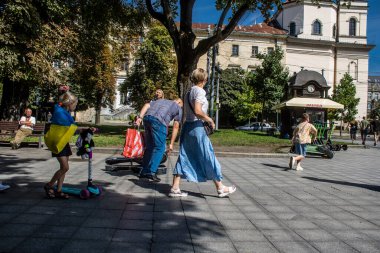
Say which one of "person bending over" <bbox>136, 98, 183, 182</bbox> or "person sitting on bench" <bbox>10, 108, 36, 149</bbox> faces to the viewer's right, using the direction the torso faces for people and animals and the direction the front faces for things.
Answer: "person bending over" <bbox>136, 98, 183, 182</bbox>

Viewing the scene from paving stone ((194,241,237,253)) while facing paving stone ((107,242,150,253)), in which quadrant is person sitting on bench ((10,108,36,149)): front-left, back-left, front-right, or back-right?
front-right

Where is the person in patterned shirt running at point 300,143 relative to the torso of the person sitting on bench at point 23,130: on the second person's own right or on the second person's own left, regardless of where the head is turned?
on the second person's own left

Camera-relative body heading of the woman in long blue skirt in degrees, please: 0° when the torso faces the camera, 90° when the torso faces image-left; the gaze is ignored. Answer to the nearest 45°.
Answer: approximately 270°

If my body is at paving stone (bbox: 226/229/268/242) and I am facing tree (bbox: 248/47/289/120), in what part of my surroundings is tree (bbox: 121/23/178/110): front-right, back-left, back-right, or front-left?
front-left

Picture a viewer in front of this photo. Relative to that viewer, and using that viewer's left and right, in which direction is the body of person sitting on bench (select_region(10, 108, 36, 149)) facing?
facing the viewer and to the left of the viewer

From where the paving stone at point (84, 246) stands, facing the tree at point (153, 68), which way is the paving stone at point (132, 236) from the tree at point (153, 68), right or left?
right

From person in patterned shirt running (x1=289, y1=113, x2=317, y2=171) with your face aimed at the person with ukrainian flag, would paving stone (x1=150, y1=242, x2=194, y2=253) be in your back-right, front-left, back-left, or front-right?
front-left

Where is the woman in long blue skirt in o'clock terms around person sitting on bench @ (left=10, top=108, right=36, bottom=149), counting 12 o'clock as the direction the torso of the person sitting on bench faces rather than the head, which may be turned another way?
The woman in long blue skirt is roughly at 10 o'clock from the person sitting on bench.

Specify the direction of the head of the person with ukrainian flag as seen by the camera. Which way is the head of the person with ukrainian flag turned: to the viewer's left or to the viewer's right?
to the viewer's right

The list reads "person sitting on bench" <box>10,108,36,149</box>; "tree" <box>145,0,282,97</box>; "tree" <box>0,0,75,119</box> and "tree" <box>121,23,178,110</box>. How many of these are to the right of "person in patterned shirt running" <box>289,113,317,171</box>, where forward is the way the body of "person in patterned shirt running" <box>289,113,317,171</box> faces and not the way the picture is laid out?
0

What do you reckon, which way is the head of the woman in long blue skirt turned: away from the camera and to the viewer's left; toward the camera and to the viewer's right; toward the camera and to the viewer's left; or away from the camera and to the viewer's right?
away from the camera and to the viewer's right

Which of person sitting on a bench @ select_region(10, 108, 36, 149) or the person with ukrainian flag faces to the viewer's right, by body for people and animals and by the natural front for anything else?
the person with ukrainian flag

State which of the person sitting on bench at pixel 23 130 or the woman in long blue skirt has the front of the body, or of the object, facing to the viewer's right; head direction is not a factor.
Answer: the woman in long blue skirt

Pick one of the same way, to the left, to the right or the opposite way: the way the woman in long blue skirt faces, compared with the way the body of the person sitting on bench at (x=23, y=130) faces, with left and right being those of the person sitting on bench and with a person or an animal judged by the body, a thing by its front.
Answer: to the left
